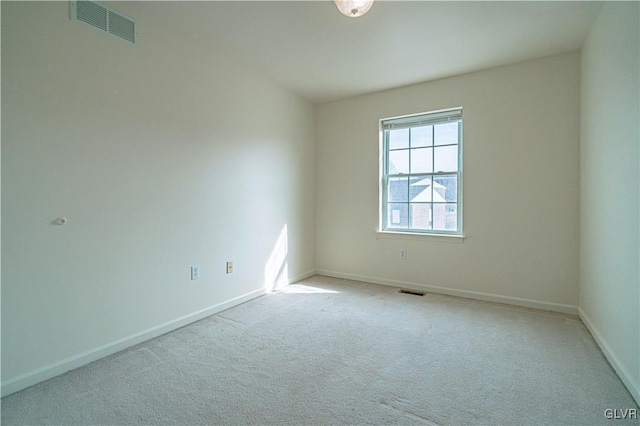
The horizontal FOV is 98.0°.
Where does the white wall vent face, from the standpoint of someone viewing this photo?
facing the viewer and to the right of the viewer

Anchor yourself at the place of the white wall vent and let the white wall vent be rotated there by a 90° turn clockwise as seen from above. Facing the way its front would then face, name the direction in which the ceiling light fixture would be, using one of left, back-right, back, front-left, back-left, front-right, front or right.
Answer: left
